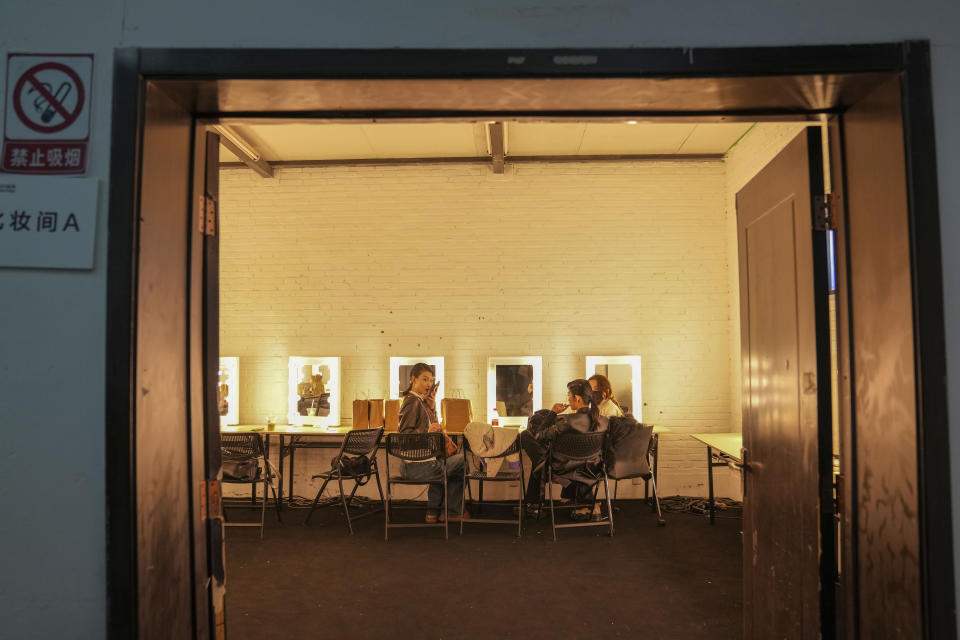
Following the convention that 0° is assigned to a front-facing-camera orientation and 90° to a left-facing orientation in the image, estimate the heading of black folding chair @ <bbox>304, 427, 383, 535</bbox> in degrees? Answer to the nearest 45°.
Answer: approximately 135°

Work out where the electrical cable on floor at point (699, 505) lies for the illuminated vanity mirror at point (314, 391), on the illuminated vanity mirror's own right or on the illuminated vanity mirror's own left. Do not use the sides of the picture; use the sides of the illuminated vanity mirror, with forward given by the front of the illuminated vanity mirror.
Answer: on the illuminated vanity mirror's own left

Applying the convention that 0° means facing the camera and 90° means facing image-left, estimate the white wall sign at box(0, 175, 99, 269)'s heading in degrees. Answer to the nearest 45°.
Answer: approximately 0°

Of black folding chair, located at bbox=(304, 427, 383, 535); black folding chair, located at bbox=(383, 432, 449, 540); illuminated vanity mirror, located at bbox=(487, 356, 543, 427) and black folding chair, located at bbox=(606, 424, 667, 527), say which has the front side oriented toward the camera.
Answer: the illuminated vanity mirror

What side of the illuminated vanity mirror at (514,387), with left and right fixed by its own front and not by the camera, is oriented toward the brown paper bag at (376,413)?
right

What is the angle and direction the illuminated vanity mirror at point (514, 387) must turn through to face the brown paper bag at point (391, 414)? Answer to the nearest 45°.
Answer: approximately 90° to its right

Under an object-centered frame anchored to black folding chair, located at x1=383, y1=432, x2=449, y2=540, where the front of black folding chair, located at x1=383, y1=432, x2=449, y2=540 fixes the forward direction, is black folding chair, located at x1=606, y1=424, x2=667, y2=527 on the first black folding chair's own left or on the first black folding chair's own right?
on the first black folding chair's own right

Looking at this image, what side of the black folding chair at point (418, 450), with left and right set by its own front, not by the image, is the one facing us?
back

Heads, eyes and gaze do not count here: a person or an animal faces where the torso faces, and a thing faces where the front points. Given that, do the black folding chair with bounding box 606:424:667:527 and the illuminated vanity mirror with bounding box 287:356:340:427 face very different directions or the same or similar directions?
very different directions

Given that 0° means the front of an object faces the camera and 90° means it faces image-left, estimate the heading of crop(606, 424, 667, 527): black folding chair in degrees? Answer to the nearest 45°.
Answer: approximately 135°
